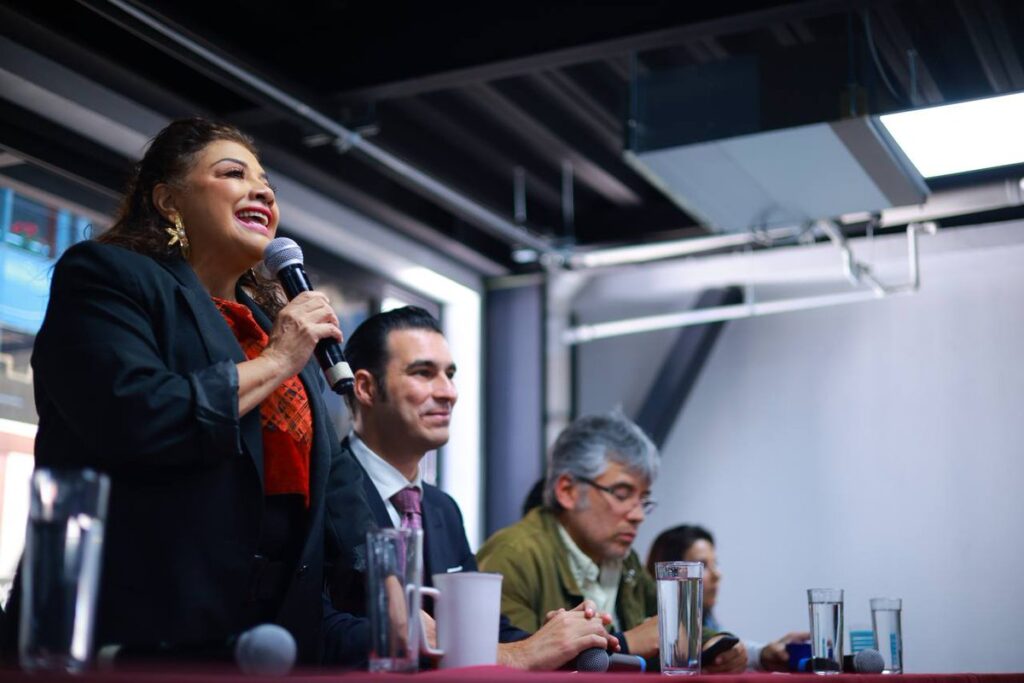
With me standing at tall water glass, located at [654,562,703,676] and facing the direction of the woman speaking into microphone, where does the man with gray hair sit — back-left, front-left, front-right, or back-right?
back-right

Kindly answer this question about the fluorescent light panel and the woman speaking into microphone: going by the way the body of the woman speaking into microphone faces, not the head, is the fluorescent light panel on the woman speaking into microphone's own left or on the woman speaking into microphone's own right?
on the woman speaking into microphone's own left

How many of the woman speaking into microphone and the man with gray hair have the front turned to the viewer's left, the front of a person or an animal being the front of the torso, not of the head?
0

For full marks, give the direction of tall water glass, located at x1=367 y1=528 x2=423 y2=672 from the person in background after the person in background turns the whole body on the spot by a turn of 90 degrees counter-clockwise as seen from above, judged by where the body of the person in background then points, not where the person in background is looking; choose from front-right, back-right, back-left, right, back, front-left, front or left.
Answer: back

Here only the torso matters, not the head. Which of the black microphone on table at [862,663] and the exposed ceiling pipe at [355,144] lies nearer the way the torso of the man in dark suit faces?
the black microphone on table

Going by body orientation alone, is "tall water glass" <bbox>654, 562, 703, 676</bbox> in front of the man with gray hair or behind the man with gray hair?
in front

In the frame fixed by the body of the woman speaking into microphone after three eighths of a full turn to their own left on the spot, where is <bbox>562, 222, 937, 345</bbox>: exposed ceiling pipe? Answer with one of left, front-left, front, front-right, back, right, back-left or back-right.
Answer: front-right

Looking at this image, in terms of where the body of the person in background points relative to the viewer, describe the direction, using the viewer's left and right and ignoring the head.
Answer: facing to the right of the viewer
